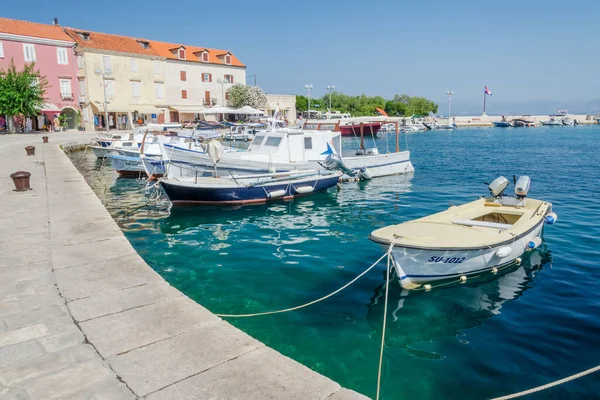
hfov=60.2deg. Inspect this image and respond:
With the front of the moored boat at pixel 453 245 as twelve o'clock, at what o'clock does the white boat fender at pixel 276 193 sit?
The white boat fender is roughly at 3 o'clock from the moored boat.

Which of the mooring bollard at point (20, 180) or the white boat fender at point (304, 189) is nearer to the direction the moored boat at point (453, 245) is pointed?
the mooring bollard

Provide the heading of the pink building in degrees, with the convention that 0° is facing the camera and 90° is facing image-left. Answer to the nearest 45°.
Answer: approximately 315°

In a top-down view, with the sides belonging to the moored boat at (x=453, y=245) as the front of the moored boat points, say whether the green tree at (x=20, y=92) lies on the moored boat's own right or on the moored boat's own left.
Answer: on the moored boat's own right

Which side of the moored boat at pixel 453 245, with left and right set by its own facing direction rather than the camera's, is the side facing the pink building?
right

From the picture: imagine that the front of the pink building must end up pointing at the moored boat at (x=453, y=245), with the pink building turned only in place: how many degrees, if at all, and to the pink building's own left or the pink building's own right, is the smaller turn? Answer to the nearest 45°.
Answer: approximately 45° to the pink building's own right

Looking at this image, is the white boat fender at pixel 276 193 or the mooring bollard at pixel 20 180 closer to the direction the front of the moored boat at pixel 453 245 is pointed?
the mooring bollard
